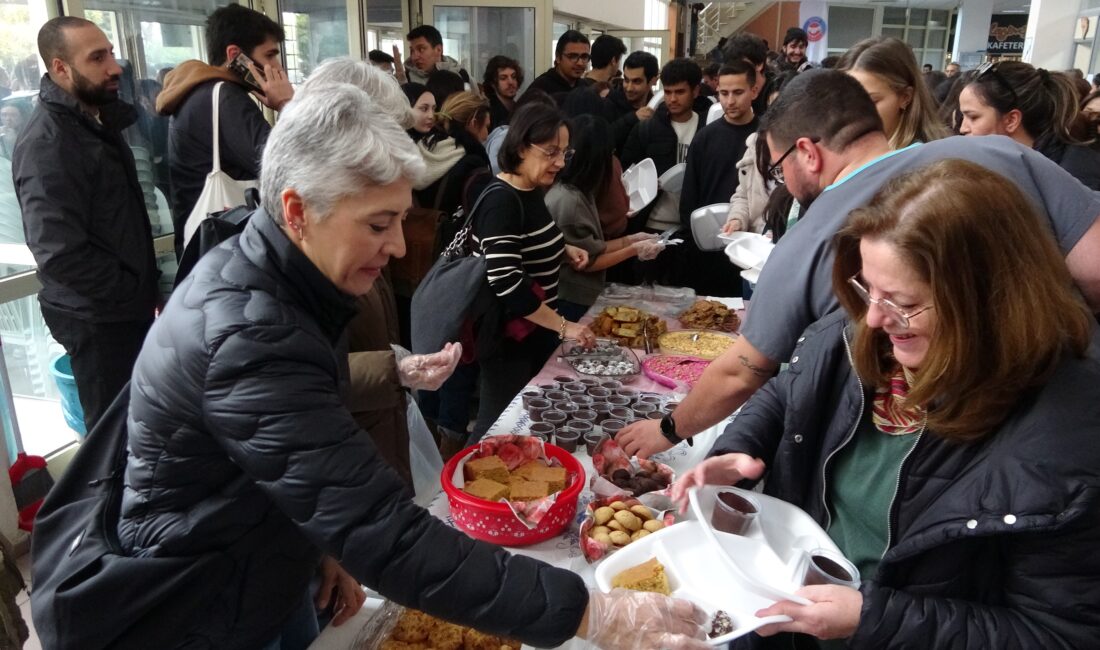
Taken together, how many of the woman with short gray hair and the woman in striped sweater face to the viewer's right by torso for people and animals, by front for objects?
2

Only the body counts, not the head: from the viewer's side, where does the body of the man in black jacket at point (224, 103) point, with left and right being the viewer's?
facing to the right of the viewer

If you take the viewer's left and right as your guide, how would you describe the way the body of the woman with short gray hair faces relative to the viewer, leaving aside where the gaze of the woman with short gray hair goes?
facing to the right of the viewer

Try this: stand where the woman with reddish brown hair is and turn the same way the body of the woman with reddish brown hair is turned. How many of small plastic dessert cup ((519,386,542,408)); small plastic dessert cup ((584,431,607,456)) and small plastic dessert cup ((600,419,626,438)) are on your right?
3

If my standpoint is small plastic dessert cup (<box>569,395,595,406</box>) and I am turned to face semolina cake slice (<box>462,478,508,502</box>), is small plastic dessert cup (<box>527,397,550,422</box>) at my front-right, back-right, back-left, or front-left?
front-right

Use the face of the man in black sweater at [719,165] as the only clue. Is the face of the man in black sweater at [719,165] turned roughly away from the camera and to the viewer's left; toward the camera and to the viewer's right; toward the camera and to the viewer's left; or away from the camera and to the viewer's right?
toward the camera and to the viewer's left

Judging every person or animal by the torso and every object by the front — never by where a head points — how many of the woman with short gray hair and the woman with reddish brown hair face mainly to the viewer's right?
1

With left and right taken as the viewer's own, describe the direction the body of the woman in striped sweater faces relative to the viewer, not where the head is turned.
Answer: facing to the right of the viewer
